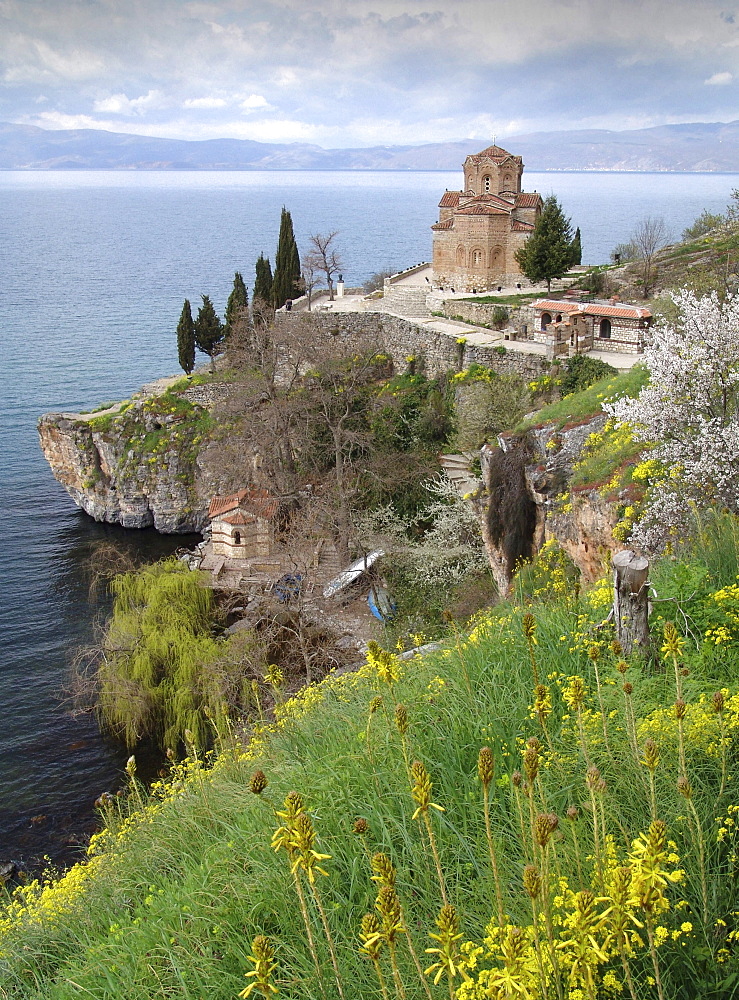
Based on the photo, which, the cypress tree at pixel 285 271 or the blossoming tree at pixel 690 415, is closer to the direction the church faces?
the cypress tree
